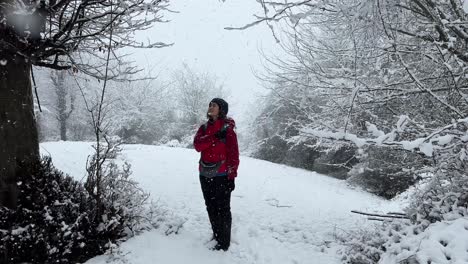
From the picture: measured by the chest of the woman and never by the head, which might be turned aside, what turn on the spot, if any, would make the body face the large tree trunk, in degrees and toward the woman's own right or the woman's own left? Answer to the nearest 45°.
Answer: approximately 45° to the woman's own right

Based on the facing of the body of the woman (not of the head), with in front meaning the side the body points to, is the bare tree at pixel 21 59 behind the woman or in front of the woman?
in front

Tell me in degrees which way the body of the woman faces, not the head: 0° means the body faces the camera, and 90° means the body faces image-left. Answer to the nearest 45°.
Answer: approximately 45°

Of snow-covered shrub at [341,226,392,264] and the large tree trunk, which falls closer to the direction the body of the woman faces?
the large tree trunk

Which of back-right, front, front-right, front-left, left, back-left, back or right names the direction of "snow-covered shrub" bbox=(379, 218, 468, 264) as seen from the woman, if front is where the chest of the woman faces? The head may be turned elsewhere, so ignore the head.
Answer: left

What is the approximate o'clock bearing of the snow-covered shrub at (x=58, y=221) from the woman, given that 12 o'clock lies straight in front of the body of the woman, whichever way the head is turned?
The snow-covered shrub is roughly at 1 o'clock from the woman.

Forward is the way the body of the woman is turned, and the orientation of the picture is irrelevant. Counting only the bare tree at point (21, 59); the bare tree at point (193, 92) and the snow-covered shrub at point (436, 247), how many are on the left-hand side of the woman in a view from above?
1

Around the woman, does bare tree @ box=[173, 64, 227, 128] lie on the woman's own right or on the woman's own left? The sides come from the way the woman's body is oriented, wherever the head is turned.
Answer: on the woman's own right
